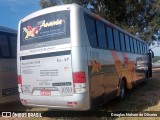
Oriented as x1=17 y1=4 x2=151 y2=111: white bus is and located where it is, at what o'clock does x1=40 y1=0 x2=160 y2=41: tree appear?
The tree is roughly at 11 o'clock from the white bus.

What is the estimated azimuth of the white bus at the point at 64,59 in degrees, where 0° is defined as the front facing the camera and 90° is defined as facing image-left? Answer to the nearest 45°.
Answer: approximately 225°

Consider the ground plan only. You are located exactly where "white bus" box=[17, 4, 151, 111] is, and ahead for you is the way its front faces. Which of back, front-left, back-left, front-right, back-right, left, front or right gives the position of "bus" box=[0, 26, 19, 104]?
left

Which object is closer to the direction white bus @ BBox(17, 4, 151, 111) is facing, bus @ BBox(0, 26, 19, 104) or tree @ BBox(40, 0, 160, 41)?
the tree
